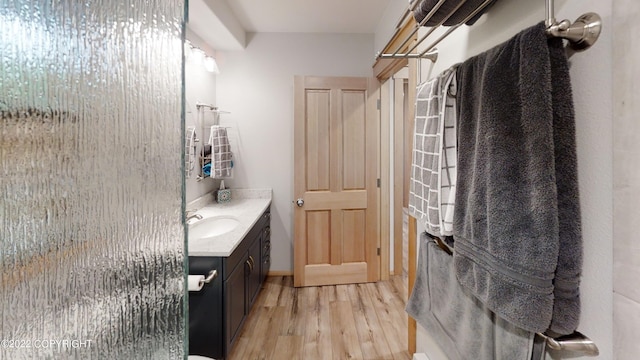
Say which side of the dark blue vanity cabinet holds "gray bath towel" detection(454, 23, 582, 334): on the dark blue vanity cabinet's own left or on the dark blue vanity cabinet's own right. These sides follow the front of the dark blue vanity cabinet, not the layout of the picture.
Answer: on the dark blue vanity cabinet's own right

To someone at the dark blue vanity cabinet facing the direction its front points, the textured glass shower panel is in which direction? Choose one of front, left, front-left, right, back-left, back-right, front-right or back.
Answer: right

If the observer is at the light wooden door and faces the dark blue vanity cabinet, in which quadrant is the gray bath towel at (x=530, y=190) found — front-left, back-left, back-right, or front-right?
front-left

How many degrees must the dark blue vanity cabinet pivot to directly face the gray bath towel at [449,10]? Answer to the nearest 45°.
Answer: approximately 45° to its right

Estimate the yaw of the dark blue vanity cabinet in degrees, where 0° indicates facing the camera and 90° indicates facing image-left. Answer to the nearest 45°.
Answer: approximately 270°

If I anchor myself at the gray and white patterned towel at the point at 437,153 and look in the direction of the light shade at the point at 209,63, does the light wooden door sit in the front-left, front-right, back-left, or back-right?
front-right

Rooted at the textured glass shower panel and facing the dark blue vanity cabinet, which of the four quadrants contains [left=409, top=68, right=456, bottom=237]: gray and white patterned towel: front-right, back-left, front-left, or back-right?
front-right
